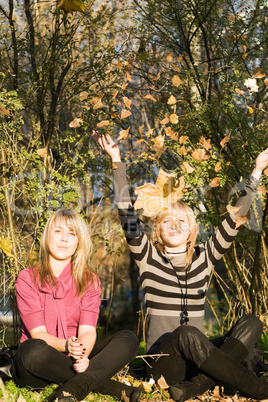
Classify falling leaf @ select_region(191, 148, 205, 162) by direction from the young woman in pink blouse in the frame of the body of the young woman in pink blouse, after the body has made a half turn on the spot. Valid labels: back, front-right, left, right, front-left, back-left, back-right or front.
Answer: front-right

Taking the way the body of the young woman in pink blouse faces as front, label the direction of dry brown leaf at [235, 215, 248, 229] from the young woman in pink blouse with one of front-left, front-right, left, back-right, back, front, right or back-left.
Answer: left

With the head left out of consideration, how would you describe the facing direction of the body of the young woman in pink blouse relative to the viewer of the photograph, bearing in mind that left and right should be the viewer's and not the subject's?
facing the viewer

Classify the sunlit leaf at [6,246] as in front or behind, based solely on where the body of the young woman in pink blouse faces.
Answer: behind
